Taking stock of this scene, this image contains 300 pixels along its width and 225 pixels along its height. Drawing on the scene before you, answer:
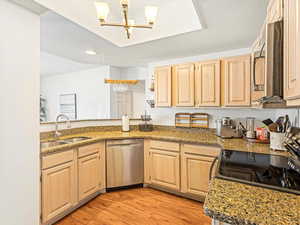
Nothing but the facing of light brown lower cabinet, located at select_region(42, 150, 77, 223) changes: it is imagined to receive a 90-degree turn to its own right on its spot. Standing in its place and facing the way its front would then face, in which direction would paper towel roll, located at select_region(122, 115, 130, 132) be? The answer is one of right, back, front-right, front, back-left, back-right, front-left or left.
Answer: back

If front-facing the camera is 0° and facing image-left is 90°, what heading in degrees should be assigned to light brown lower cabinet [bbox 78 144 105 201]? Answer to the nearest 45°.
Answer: approximately 315°

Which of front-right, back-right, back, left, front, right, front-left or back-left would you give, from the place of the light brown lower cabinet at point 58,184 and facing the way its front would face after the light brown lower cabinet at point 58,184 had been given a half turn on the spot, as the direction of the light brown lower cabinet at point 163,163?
back-right

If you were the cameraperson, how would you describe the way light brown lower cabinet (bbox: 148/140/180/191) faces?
facing the viewer and to the left of the viewer

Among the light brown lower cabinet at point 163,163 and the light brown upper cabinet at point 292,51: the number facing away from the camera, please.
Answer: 0
